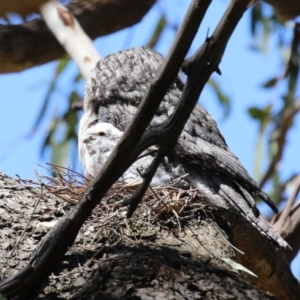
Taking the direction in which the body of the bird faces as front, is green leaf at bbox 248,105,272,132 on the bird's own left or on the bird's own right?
on the bird's own right

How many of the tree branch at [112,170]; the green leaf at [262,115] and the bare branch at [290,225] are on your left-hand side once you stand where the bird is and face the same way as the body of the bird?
1

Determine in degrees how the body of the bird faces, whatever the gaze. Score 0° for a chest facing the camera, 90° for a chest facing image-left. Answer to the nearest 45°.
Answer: approximately 90°

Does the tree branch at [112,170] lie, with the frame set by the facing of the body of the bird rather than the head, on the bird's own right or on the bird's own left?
on the bird's own left
